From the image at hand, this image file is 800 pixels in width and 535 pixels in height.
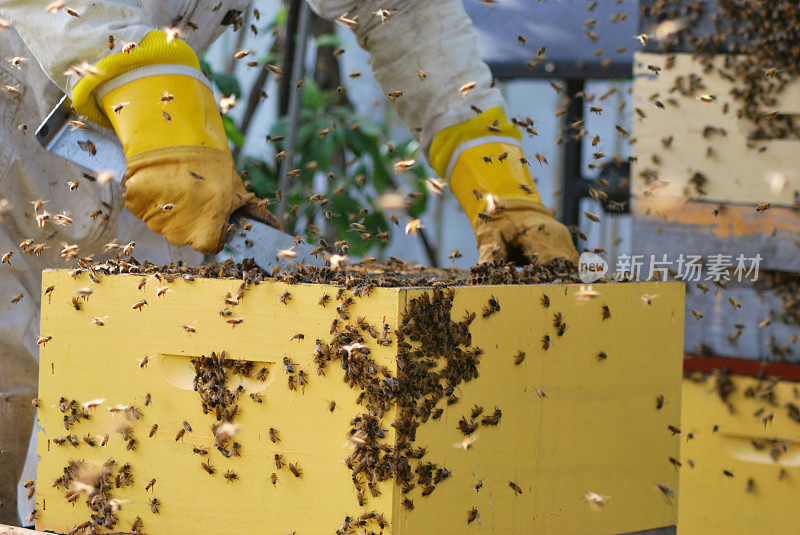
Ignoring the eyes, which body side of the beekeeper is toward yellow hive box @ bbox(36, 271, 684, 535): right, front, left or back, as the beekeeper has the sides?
front

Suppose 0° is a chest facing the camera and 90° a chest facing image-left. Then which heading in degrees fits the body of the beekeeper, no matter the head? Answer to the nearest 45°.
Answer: approximately 315°

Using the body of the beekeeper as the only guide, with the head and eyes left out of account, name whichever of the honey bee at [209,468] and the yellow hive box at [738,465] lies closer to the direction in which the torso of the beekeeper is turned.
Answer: the honey bee

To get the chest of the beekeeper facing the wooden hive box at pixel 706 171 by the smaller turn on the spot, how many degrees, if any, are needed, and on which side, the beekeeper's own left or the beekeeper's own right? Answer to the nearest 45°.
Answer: approximately 45° to the beekeeper's own left

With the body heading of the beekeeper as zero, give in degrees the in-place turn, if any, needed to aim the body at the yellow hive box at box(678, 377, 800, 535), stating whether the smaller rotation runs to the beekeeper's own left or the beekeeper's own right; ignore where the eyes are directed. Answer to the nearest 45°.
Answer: approximately 45° to the beekeeper's own left

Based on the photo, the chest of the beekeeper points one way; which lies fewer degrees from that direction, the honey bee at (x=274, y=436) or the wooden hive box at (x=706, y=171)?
the honey bee

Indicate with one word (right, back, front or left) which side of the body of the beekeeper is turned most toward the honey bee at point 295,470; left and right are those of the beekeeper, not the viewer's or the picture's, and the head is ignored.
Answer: front
